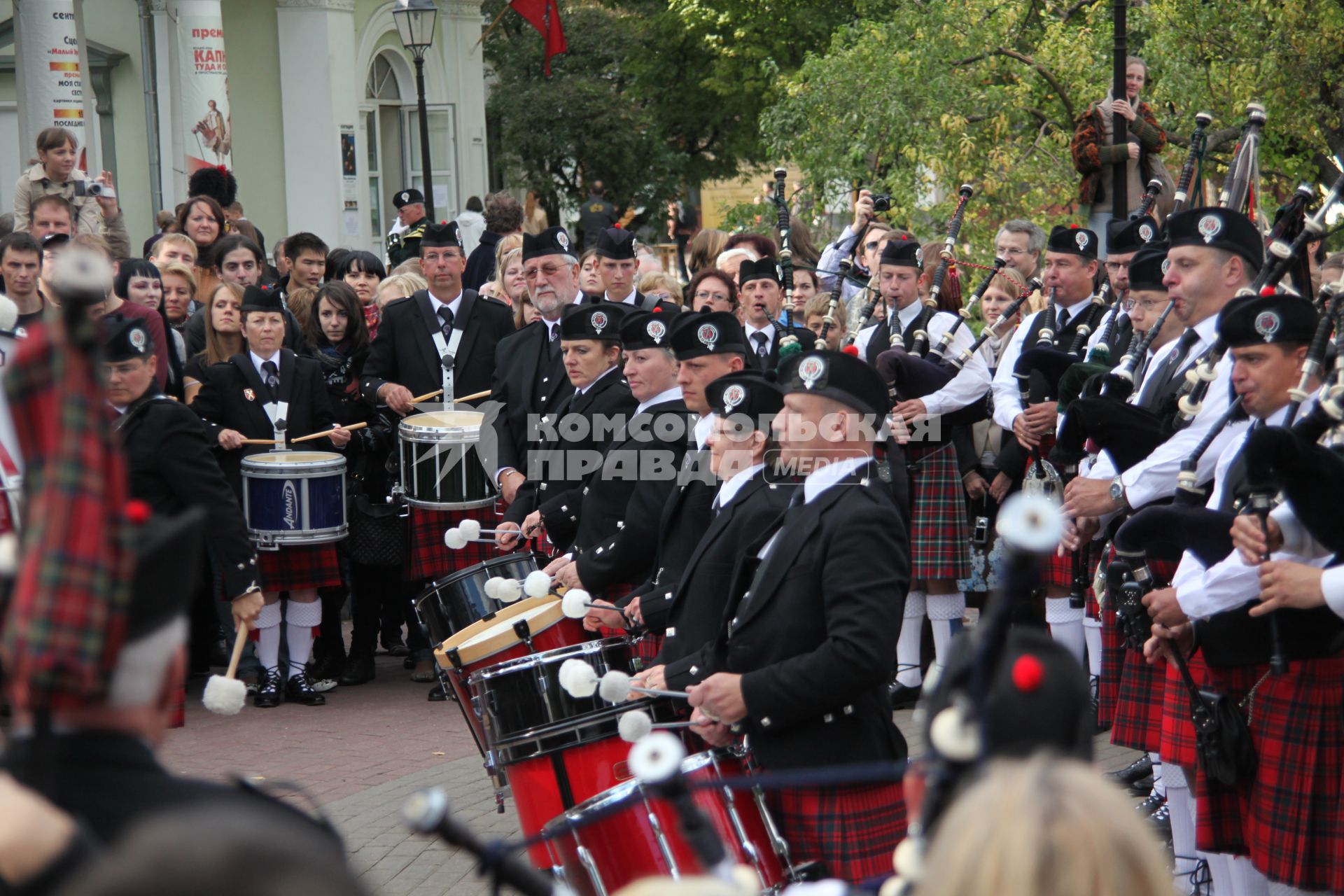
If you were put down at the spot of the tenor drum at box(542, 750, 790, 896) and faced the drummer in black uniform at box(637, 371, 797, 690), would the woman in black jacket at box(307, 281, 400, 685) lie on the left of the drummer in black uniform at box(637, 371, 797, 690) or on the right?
left

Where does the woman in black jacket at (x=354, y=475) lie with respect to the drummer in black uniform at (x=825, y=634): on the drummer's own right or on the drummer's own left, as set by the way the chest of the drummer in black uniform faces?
on the drummer's own right

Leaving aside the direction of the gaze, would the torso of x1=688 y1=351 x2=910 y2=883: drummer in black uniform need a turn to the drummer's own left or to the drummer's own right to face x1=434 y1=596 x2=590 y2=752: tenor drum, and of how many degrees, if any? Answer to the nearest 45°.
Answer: approximately 45° to the drummer's own right

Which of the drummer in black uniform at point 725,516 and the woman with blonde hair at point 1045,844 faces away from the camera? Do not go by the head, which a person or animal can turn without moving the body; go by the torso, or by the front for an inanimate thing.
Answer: the woman with blonde hair

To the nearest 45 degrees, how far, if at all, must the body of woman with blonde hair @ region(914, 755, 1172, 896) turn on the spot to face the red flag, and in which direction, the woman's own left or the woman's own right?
0° — they already face it

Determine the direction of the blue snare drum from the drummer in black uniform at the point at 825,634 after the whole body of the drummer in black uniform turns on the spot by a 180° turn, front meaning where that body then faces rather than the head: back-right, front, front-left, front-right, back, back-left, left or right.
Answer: back-left

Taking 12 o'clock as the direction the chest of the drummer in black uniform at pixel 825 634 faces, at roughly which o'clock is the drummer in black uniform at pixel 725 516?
the drummer in black uniform at pixel 725 516 is roughly at 2 o'clock from the drummer in black uniform at pixel 825 634.

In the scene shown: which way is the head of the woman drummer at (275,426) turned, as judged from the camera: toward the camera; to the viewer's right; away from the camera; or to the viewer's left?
toward the camera

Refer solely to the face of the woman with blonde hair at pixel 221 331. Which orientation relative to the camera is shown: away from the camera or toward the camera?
toward the camera

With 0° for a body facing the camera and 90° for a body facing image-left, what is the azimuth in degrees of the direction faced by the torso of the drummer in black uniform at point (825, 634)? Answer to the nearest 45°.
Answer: approximately 90°

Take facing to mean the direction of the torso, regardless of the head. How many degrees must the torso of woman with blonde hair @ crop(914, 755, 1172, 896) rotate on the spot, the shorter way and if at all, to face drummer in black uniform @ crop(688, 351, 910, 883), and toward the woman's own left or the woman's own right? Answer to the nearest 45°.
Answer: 0° — they already face them

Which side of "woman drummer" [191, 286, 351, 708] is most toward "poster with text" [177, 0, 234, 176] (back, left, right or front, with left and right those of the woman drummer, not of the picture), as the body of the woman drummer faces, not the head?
back

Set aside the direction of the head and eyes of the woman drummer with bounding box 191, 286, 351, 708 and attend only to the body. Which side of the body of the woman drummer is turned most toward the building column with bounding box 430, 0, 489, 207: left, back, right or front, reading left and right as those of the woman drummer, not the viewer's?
back

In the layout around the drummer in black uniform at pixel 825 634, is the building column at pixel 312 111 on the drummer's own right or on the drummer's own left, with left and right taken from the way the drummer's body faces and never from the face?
on the drummer's own right

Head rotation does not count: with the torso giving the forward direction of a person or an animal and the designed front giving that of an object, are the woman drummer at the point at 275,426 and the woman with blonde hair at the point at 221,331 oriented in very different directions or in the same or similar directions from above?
same or similar directions

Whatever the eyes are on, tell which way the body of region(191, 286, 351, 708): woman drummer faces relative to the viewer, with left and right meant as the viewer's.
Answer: facing the viewer

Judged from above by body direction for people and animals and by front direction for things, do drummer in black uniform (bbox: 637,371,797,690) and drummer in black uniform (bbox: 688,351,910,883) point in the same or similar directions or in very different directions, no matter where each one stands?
same or similar directions

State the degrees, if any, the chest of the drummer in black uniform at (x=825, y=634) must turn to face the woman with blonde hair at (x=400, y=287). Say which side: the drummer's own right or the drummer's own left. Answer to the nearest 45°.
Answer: approximately 45° to the drummer's own right

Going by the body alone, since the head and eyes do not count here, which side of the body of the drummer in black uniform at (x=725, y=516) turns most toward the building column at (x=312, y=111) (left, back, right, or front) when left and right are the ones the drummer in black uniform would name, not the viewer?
right

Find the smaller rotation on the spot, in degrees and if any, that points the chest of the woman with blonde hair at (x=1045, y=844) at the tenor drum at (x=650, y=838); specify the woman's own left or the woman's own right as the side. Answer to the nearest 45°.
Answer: approximately 45° to the woman's own left
